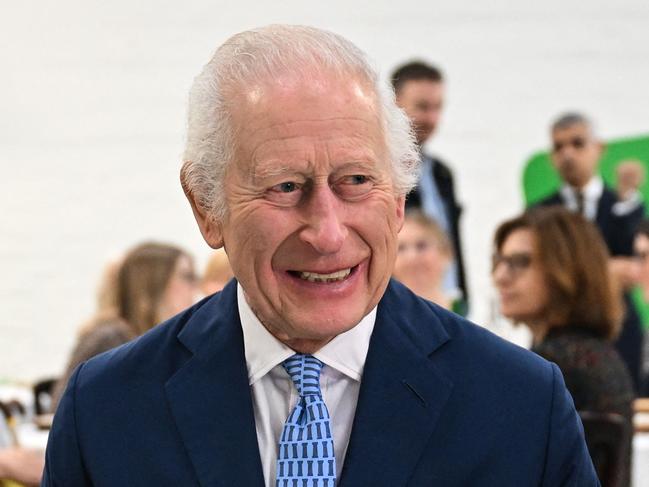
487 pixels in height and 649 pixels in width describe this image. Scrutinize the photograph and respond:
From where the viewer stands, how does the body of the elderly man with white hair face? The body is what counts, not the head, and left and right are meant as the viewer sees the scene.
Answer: facing the viewer

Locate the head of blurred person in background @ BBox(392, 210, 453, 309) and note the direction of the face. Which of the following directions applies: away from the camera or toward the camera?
toward the camera

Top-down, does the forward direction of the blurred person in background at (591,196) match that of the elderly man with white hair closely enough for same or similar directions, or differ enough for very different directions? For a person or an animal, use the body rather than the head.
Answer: same or similar directions

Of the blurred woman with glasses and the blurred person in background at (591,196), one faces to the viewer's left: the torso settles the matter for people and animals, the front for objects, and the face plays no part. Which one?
the blurred woman with glasses

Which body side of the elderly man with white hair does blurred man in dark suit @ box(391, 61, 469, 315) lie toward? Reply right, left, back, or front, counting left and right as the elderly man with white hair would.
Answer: back

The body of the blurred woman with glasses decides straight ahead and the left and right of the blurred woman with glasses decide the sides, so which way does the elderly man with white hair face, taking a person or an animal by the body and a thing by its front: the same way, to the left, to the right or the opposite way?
to the left

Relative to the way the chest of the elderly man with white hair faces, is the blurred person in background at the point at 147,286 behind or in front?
behind

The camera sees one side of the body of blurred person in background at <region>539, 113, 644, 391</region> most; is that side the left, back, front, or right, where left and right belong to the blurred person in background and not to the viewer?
front

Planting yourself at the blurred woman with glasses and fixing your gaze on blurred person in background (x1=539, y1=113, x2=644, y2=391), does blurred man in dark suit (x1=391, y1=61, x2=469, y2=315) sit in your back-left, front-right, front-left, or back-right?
front-left

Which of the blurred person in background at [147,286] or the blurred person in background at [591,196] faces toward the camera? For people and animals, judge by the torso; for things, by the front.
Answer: the blurred person in background at [591,196]

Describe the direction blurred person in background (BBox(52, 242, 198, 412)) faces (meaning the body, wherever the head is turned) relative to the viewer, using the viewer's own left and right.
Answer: facing to the right of the viewer

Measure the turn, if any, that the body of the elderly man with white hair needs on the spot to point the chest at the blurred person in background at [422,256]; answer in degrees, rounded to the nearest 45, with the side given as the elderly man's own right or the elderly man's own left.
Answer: approximately 180°
